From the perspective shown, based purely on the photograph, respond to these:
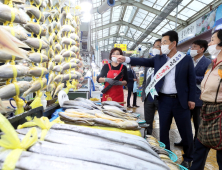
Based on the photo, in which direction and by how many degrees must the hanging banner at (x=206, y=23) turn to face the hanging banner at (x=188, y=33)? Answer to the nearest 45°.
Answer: approximately 90° to its right

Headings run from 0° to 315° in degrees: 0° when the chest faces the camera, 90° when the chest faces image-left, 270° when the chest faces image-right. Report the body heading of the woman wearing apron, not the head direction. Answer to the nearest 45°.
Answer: approximately 0°

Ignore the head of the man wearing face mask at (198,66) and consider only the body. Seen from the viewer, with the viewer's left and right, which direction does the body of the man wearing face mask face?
facing the viewer and to the left of the viewer

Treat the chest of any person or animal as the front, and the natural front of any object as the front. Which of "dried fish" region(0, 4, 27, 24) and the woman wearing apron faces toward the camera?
the woman wearing apron

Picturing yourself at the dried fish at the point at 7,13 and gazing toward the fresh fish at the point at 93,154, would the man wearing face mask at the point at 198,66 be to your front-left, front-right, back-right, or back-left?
front-left

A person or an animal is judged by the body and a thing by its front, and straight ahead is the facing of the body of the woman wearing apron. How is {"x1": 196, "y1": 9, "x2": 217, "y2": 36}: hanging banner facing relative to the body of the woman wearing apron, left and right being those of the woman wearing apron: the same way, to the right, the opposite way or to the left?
to the right

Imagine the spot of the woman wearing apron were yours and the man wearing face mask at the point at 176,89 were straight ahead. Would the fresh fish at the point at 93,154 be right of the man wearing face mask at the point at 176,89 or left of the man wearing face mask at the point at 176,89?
right

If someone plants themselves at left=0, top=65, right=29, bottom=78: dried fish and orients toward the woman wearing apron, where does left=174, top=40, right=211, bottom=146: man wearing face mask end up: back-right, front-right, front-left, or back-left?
front-right

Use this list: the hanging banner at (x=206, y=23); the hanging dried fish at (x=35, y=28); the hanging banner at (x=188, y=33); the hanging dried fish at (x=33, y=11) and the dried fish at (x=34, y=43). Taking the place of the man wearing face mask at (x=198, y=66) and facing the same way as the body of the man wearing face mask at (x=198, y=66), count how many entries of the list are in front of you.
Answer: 3

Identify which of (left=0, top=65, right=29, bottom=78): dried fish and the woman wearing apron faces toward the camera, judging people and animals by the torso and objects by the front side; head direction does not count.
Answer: the woman wearing apron

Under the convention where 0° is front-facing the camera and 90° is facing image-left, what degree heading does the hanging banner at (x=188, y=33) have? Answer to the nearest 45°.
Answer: approximately 45°

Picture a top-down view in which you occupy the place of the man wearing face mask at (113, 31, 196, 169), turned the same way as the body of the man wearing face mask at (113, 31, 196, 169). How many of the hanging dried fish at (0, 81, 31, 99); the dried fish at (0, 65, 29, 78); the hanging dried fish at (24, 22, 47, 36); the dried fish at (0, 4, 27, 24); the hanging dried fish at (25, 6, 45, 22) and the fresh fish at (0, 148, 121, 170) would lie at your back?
0
